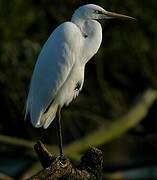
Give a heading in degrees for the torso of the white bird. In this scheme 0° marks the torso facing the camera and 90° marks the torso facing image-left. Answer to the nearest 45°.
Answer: approximately 270°
